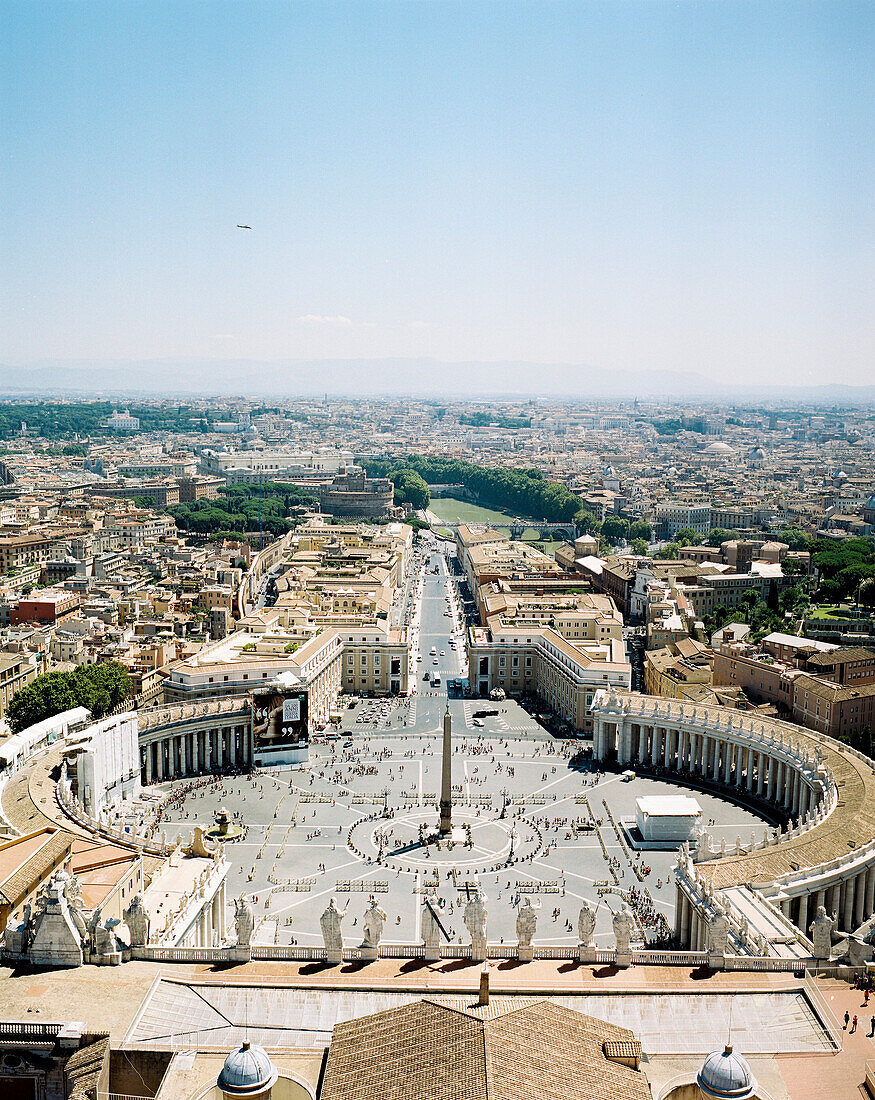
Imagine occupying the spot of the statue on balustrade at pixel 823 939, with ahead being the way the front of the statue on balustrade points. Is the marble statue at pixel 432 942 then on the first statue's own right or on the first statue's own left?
on the first statue's own left

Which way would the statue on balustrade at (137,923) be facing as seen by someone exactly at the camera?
facing away from the viewer

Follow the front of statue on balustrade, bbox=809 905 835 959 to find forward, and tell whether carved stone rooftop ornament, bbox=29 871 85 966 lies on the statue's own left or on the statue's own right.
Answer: on the statue's own left

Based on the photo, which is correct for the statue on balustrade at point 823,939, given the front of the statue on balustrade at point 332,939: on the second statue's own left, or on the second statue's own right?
on the second statue's own right

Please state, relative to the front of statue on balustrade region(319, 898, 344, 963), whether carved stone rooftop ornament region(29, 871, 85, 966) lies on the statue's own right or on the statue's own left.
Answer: on the statue's own left

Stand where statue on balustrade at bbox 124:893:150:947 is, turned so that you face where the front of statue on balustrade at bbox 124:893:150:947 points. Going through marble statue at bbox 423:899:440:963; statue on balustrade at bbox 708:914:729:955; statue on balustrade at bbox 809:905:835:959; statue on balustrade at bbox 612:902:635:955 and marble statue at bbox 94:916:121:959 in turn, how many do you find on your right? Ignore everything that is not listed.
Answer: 4

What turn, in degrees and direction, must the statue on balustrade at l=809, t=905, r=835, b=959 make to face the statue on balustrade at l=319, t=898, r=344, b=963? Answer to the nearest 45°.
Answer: approximately 90° to its left

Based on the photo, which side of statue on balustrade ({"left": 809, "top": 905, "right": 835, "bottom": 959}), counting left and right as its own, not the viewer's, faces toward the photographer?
back

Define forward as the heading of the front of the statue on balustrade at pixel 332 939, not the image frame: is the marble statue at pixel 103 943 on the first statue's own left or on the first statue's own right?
on the first statue's own left

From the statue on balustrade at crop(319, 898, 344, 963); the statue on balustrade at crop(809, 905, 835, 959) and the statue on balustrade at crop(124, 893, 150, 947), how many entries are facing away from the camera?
3

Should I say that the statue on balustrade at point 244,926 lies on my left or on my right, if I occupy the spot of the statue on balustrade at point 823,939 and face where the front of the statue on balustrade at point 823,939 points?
on my left

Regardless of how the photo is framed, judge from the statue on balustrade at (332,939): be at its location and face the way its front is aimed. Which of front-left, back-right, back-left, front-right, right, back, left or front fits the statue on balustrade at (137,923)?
left

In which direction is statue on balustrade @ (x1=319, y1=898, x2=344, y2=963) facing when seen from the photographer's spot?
facing away from the viewer
